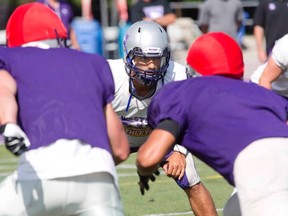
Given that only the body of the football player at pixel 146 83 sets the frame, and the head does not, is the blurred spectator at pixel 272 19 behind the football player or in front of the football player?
behind

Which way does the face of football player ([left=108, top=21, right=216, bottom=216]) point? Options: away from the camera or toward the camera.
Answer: toward the camera

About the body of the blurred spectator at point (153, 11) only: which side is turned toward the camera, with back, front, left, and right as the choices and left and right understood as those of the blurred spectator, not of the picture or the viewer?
front

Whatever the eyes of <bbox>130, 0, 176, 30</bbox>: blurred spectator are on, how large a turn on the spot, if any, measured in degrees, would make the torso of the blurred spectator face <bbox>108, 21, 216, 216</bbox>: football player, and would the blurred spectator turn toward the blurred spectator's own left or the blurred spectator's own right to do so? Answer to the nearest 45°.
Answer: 0° — they already face them

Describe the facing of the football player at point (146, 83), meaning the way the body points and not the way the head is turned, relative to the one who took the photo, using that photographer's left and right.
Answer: facing the viewer
